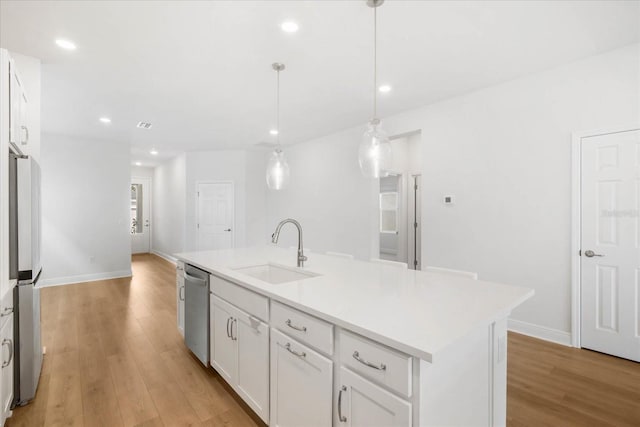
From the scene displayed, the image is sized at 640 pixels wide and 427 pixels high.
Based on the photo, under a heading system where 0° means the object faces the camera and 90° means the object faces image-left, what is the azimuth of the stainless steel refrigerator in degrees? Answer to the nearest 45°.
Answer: approximately 270°

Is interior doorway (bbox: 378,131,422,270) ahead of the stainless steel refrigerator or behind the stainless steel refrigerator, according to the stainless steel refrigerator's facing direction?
ahead
